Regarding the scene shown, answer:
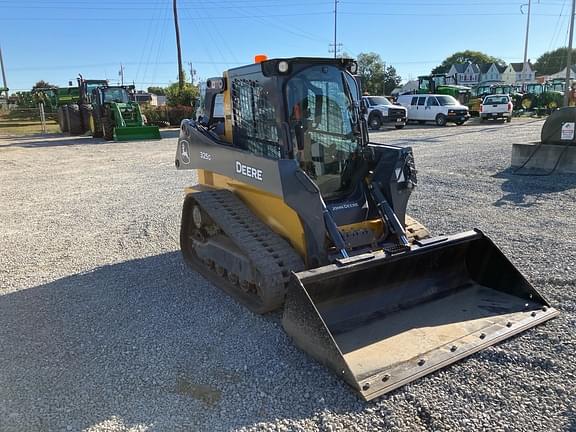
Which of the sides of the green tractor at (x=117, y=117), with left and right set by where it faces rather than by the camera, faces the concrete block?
front

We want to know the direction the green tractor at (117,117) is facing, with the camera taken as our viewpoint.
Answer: facing the viewer and to the right of the viewer

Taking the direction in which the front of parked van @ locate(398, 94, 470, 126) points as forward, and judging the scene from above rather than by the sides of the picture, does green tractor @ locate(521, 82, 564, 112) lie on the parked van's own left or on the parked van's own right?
on the parked van's own left

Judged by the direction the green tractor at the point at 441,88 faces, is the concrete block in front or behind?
in front

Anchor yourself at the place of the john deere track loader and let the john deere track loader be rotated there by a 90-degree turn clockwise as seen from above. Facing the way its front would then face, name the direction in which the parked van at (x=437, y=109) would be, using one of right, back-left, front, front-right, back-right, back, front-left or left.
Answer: back-right

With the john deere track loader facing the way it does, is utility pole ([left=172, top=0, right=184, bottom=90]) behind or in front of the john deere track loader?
behind

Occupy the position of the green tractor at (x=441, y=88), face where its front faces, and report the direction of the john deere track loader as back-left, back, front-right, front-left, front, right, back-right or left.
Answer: front-right

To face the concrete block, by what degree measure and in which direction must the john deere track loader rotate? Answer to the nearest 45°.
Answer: approximately 90° to its left

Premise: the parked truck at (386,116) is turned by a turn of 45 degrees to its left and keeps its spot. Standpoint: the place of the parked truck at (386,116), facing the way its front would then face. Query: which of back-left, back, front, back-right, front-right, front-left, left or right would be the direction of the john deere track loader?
right

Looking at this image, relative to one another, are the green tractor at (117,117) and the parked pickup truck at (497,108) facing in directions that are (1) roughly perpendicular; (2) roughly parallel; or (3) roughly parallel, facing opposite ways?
roughly perpendicular
